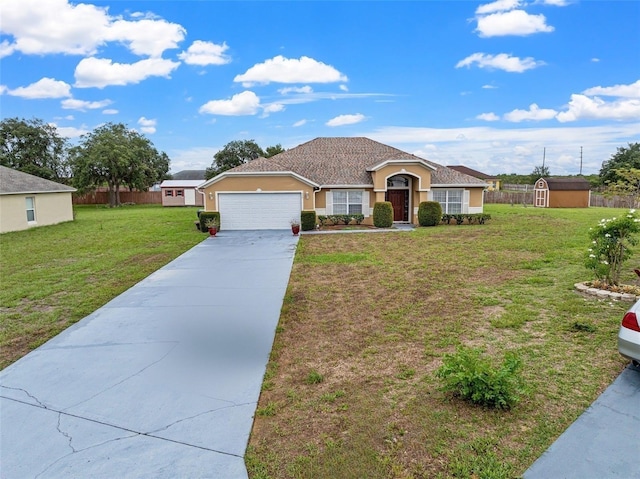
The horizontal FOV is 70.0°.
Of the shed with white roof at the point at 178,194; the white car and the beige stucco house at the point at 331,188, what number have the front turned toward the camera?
2

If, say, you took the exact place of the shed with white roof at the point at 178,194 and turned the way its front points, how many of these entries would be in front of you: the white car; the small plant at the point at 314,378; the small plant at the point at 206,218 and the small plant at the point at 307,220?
4

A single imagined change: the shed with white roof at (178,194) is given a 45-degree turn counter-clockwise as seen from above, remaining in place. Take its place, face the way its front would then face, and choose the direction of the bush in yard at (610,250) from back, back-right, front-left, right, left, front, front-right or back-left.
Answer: front-right

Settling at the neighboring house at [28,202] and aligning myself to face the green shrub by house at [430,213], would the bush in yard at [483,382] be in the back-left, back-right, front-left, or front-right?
front-right

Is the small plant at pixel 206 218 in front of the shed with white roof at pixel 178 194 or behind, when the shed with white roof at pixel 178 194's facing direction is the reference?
in front

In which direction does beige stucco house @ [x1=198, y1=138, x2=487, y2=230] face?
toward the camera

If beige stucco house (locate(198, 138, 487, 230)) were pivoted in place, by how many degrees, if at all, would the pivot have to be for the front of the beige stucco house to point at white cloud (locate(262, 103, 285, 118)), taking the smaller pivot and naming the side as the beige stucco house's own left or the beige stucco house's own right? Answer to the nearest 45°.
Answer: approximately 135° to the beige stucco house's own right

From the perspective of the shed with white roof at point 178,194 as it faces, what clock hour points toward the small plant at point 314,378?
The small plant is roughly at 12 o'clock from the shed with white roof.

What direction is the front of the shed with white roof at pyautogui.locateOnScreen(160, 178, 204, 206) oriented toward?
toward the camera

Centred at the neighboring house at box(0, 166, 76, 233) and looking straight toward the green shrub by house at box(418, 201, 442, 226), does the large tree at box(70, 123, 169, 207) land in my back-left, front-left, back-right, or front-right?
back-left

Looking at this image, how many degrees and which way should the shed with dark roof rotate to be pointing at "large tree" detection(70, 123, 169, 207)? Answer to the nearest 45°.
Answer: approximately 45° to its right

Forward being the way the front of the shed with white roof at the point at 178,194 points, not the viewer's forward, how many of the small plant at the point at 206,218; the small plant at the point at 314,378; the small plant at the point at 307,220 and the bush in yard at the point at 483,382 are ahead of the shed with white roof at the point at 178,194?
4

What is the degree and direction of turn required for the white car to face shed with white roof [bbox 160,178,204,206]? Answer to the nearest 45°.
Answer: approximately 90° to its left

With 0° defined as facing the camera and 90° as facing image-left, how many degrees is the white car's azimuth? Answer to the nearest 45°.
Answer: approximately 225°

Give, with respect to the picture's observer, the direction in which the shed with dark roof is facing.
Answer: facing the viewer and to the left of the viewer
